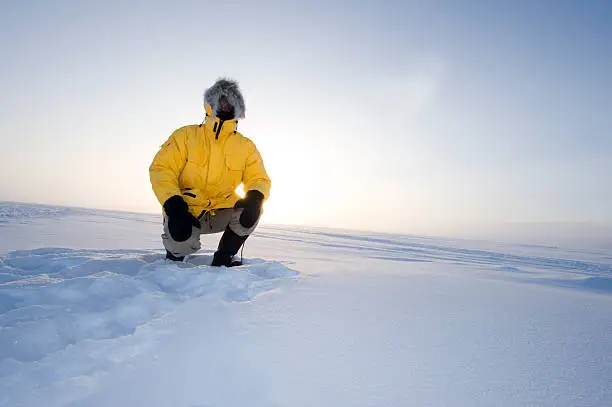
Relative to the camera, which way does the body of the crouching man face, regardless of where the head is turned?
toward the camera
